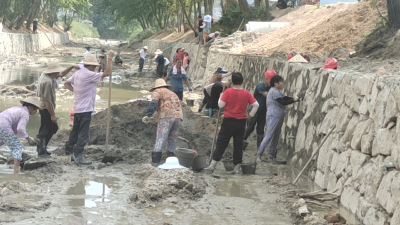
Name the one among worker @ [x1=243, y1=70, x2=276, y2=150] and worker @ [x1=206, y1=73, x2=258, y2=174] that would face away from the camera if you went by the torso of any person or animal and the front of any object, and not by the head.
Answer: worker @ [x1=206, y1=73, x2=258, y2=174]

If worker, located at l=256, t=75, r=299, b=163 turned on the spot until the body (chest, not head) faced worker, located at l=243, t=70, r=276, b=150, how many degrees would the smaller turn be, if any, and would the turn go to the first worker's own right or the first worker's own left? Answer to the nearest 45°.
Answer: approximately 90° to the first worker's own left

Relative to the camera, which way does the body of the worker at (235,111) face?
away from the camera

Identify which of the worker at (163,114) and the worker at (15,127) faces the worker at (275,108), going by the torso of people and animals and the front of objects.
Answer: the worker at (15,127)

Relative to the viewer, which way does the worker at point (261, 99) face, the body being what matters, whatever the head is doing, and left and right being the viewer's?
facing to the right of the viewer

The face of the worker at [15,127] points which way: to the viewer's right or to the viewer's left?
to the viewer's right

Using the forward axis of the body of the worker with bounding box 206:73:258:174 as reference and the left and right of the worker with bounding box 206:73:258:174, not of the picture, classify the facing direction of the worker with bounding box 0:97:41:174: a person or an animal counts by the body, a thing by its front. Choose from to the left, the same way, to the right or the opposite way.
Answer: to the right

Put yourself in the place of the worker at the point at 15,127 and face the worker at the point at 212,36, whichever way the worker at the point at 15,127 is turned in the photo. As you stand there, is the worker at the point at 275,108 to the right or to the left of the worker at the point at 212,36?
right

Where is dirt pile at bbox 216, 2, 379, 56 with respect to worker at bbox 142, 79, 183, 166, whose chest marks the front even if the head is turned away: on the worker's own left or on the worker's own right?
on the worker's own right

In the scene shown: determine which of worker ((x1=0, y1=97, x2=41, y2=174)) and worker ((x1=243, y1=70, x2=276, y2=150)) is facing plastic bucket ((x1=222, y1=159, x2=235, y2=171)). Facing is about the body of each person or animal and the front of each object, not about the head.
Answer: worker ((x1=0, y1=97, x2=41, y2=174))

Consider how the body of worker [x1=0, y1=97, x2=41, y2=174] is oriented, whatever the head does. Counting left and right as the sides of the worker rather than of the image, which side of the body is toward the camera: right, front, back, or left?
right

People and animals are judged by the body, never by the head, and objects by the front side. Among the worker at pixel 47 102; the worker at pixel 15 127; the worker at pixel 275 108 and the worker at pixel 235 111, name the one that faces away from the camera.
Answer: the worker at pixel 235 111

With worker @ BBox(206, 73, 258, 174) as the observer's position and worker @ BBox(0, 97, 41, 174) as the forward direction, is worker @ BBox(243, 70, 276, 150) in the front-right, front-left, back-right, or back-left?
back-right
